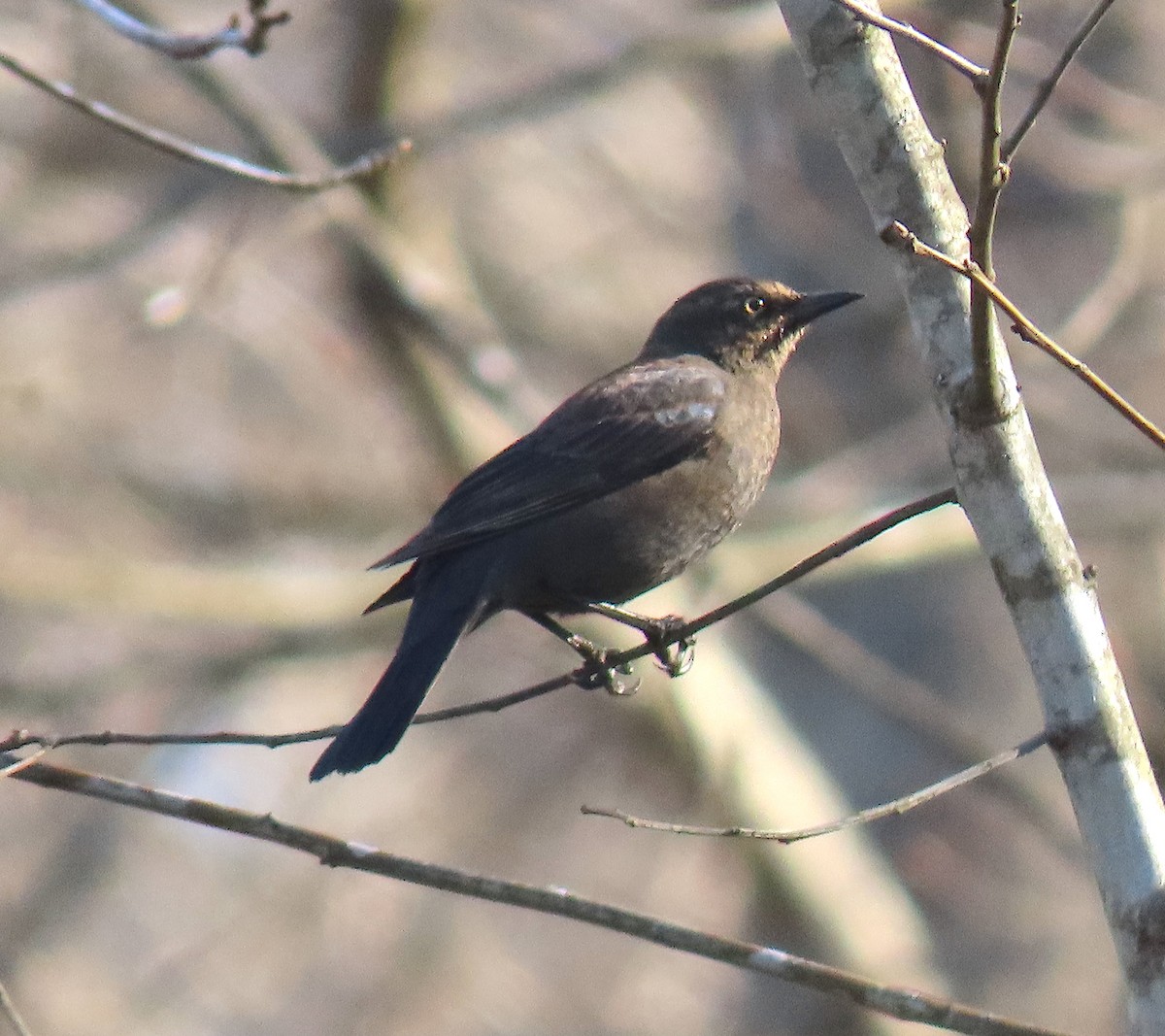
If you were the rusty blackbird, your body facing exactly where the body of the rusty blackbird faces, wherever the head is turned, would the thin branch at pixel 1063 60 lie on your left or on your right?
on your right

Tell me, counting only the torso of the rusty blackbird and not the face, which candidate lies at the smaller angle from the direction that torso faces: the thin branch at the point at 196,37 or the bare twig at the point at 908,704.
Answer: the bare twig

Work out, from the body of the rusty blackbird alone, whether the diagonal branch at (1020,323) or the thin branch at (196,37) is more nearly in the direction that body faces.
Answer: the diagonal branch

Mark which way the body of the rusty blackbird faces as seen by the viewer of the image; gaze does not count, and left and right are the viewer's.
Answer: facing to the right of the viewer

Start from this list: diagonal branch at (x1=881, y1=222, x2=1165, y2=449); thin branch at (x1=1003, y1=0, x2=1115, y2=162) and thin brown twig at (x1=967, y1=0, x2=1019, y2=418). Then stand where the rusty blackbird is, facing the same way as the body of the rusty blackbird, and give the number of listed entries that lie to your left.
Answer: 0

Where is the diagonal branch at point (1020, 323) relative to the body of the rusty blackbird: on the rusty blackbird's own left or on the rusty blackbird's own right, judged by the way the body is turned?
on the rusty blackbird's own right
